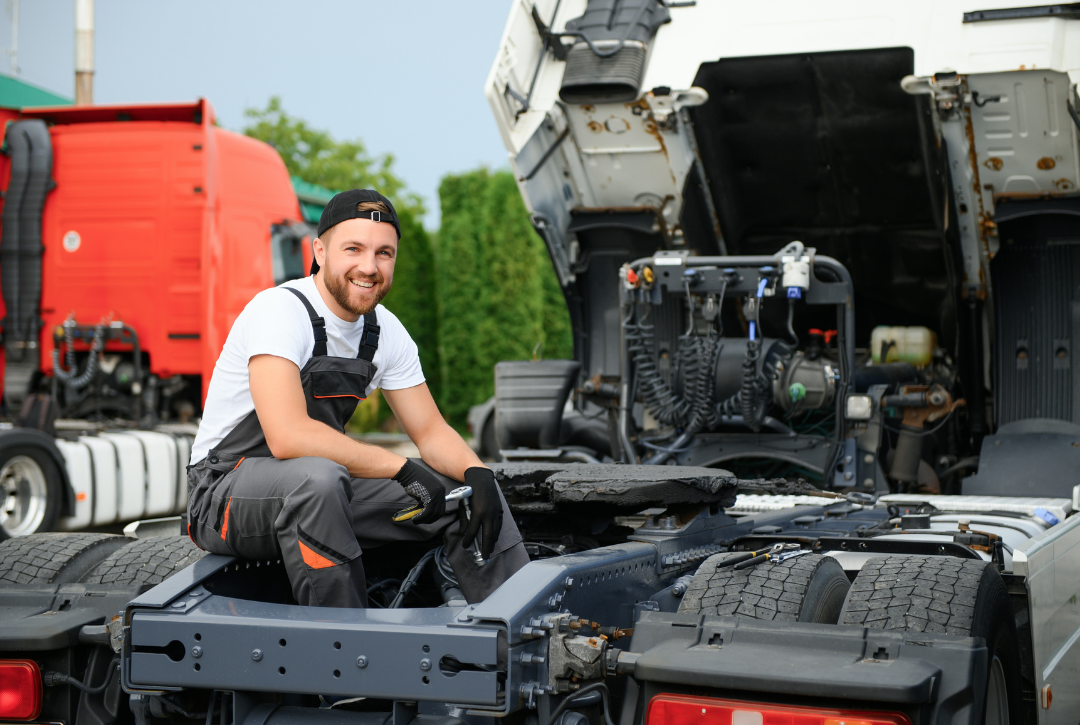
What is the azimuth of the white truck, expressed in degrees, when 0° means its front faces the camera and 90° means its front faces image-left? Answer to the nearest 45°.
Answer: approximately 225°

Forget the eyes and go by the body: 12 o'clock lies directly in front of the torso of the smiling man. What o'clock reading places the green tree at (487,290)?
The green tree is roughly at 8 o'clock from the smiling man.

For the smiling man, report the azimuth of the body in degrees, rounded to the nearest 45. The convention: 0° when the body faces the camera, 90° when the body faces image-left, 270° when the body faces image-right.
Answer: approximately 315°

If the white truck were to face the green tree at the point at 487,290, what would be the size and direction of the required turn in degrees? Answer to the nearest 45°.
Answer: approximately 45° to its left
